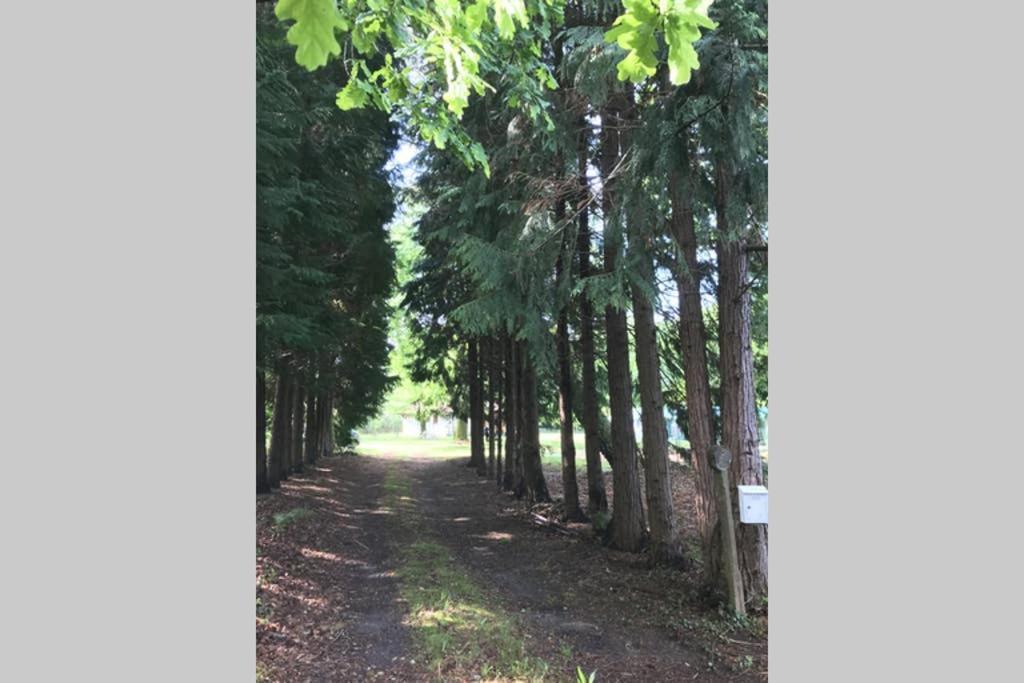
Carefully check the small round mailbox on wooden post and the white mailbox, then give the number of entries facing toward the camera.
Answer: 2

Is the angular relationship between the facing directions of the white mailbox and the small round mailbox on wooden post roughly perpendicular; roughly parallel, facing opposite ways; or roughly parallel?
roughly parallel

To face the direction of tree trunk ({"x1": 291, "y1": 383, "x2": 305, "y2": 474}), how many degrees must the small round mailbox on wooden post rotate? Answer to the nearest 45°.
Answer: approximately 135° to its right

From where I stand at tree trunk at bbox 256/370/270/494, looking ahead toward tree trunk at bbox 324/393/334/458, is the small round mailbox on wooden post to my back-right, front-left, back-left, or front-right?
back-right

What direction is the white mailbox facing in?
toward the camera

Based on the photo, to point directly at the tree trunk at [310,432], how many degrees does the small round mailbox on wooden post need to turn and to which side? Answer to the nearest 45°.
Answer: approximately 135° to its right

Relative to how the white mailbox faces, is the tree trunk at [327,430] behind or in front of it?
behind

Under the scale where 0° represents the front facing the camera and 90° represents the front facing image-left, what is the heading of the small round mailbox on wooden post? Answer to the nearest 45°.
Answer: approximately 0°
